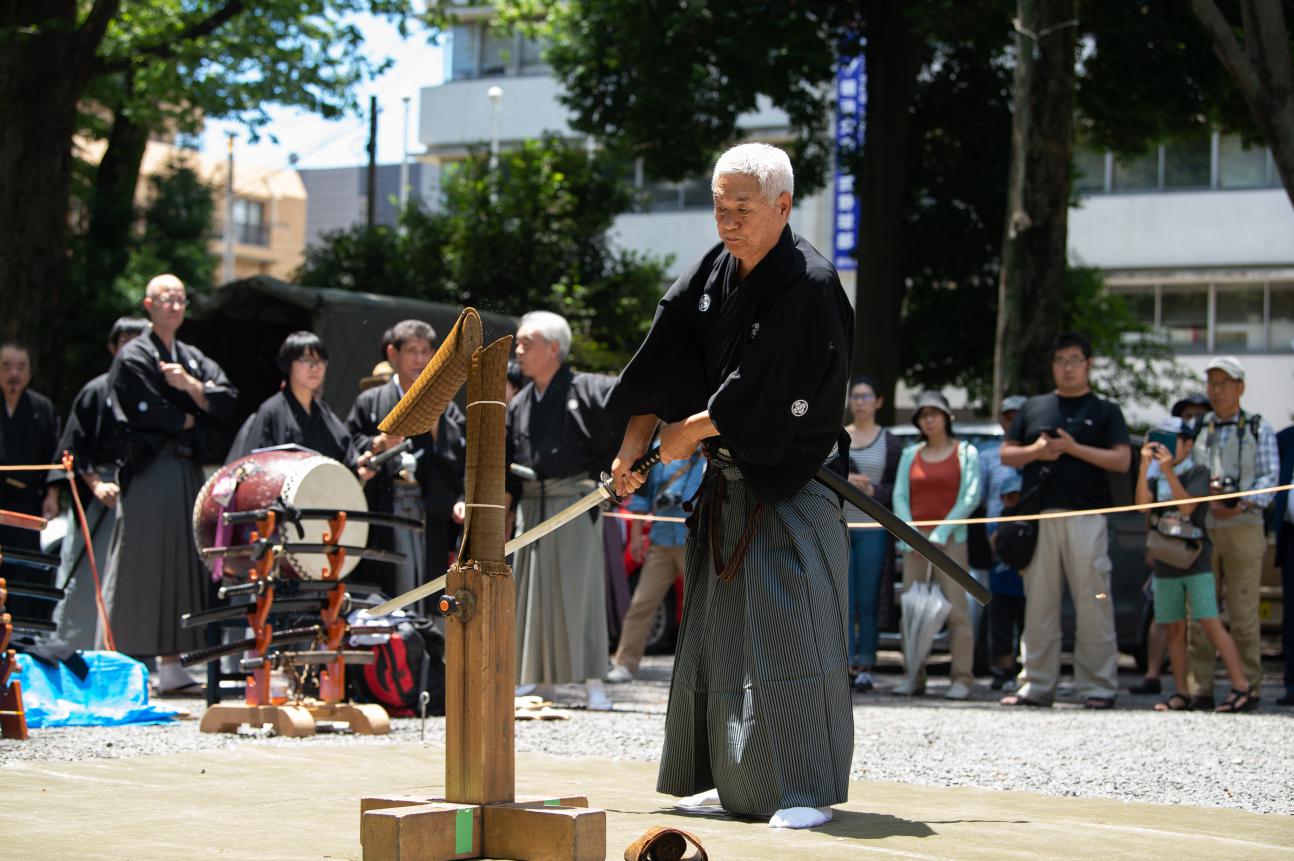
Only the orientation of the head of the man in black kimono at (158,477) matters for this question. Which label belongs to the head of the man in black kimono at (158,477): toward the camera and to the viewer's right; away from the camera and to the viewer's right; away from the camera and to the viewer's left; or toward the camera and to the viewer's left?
toward the camera and to the viewer's right

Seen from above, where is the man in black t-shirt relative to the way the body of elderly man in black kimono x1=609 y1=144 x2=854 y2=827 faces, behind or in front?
behind

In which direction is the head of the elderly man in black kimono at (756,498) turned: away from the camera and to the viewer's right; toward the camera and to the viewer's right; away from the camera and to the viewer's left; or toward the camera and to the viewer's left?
toward the camera and to the viewer's left

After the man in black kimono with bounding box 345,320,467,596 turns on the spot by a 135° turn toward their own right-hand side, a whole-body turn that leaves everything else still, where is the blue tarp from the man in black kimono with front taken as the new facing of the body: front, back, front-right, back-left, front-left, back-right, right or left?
left

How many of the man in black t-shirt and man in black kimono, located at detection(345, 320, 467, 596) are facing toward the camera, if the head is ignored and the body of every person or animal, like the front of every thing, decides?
2

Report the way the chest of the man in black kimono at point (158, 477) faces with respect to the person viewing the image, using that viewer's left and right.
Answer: facing the viewer and to the right of the viewer

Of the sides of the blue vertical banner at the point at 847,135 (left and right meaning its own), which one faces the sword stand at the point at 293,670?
front

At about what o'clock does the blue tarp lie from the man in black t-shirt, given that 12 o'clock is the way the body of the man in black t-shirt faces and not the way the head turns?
The blue tarp is roughly at 2 o'clock from the man in black t-shirt.

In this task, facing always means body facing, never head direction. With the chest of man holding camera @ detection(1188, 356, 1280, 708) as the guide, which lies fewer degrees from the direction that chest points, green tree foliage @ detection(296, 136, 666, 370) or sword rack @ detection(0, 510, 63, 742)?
the sword rack

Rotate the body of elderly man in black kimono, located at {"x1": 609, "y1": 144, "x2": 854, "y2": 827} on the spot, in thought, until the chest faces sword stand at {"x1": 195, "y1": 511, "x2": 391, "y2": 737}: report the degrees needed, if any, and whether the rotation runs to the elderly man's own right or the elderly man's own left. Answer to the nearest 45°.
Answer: approximately 90° to the elderly man's own right

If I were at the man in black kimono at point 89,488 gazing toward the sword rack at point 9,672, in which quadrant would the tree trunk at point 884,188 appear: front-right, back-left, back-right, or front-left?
back-left

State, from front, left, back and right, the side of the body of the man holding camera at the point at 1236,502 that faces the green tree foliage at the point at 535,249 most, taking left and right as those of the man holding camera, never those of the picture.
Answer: right

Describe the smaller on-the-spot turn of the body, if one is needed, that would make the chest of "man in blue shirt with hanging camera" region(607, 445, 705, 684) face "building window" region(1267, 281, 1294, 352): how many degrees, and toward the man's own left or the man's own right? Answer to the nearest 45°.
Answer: approximately 180°

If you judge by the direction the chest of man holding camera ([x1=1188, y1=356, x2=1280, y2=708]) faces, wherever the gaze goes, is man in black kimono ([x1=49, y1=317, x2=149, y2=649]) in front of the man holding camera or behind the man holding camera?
in front

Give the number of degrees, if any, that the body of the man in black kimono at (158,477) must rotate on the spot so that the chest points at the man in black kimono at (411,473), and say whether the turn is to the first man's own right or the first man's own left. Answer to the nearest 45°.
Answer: approximately 45° to the first man's own left

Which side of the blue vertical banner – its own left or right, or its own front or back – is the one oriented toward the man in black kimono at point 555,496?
front
